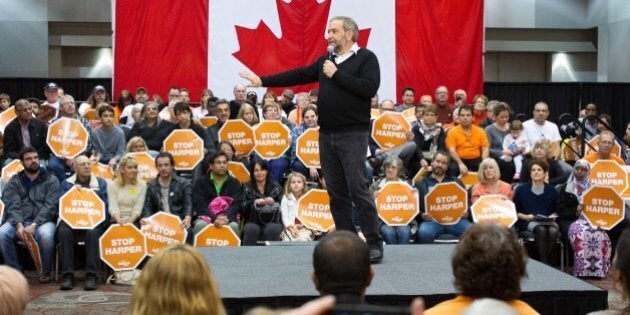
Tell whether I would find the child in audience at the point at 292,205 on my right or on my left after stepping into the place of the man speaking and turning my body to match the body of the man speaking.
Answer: on my right

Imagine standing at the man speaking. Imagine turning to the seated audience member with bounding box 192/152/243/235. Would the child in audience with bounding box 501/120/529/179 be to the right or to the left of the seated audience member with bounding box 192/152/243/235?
right

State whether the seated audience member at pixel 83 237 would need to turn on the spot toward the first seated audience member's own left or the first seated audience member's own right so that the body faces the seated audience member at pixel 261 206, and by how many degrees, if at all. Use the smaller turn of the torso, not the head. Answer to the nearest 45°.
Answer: approximately 90° to the first seated audience member's own left

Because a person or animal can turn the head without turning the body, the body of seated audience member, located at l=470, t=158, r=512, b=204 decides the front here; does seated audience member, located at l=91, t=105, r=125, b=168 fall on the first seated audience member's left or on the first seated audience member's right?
on the first seated audience member's right

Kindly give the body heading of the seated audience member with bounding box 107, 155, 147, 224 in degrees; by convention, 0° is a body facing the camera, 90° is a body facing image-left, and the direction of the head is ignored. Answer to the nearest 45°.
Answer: approximately 0°

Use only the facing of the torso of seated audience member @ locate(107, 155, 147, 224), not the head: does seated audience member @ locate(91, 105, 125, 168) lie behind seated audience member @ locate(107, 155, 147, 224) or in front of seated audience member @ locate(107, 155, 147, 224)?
behind

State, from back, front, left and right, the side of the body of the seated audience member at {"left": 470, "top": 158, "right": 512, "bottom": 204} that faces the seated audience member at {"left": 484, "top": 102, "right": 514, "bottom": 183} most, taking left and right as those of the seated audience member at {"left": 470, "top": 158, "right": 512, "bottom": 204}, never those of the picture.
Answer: back
